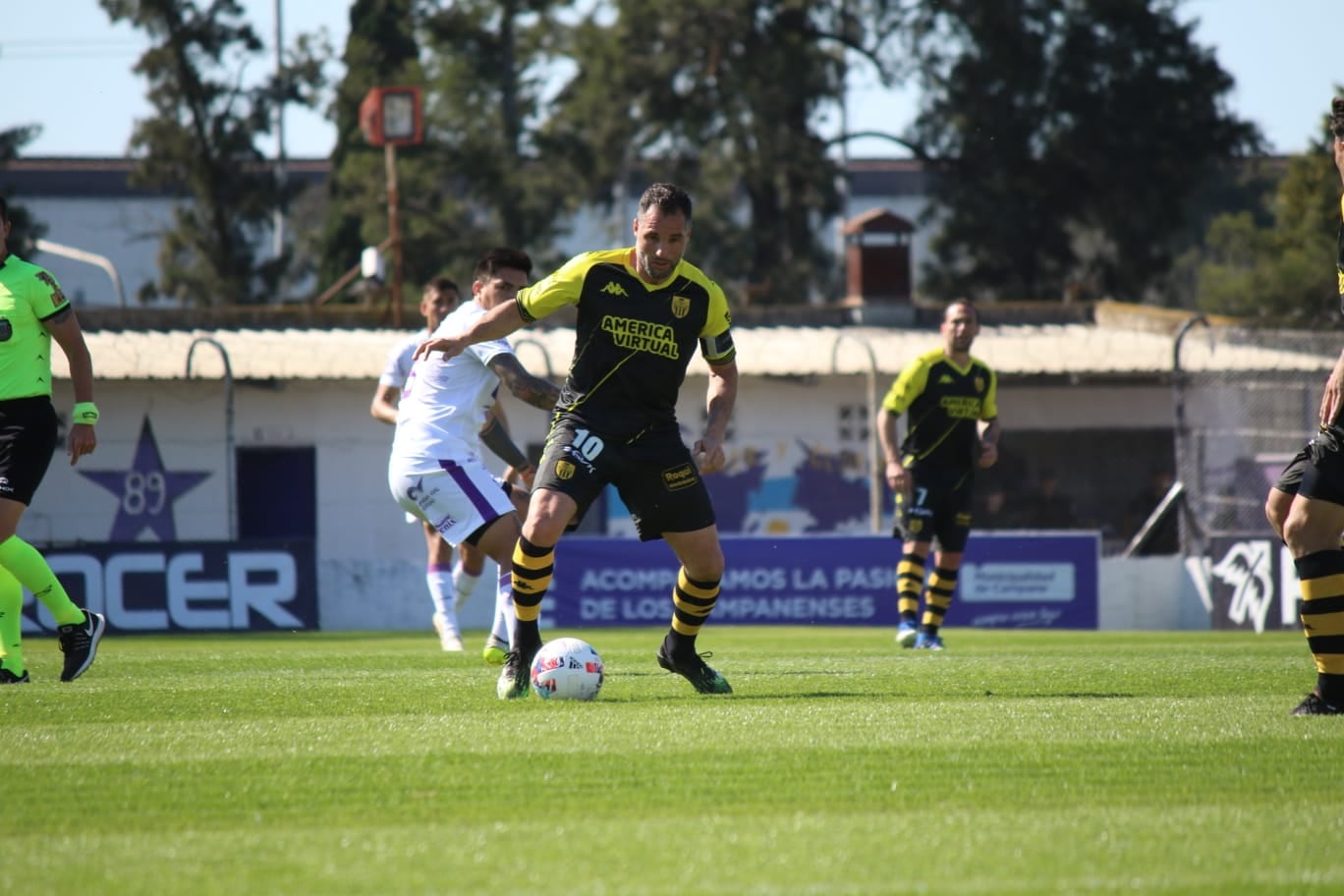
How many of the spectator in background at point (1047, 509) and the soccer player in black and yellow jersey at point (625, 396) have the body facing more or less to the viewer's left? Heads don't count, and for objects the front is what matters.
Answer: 0

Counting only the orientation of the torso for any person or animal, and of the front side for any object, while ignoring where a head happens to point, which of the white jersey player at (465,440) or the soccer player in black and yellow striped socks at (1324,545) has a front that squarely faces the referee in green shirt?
the soccer player in black and yellow striped socks

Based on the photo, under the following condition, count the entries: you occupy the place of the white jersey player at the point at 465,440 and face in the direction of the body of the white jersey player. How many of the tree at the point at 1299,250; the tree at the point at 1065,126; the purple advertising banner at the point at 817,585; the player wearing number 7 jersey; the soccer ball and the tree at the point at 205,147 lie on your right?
1

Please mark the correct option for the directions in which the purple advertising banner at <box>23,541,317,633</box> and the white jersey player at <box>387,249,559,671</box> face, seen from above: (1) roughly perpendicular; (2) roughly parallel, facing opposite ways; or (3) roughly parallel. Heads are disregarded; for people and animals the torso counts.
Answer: roughly perpendicular

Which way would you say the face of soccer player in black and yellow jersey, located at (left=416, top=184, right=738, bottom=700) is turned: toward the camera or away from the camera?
toward the camera

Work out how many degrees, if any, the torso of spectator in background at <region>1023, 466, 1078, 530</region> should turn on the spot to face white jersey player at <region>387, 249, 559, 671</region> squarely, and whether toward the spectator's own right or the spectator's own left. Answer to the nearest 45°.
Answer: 0° — they already face them

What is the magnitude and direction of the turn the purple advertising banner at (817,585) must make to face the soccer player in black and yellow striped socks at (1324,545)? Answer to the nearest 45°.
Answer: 0° — it already faces them

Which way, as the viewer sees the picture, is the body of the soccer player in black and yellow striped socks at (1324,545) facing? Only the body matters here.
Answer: to the viewer's left

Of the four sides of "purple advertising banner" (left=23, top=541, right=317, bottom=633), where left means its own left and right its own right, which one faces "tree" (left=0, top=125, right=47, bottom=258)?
back

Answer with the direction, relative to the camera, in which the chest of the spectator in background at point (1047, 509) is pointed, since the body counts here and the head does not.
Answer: toward the camera
